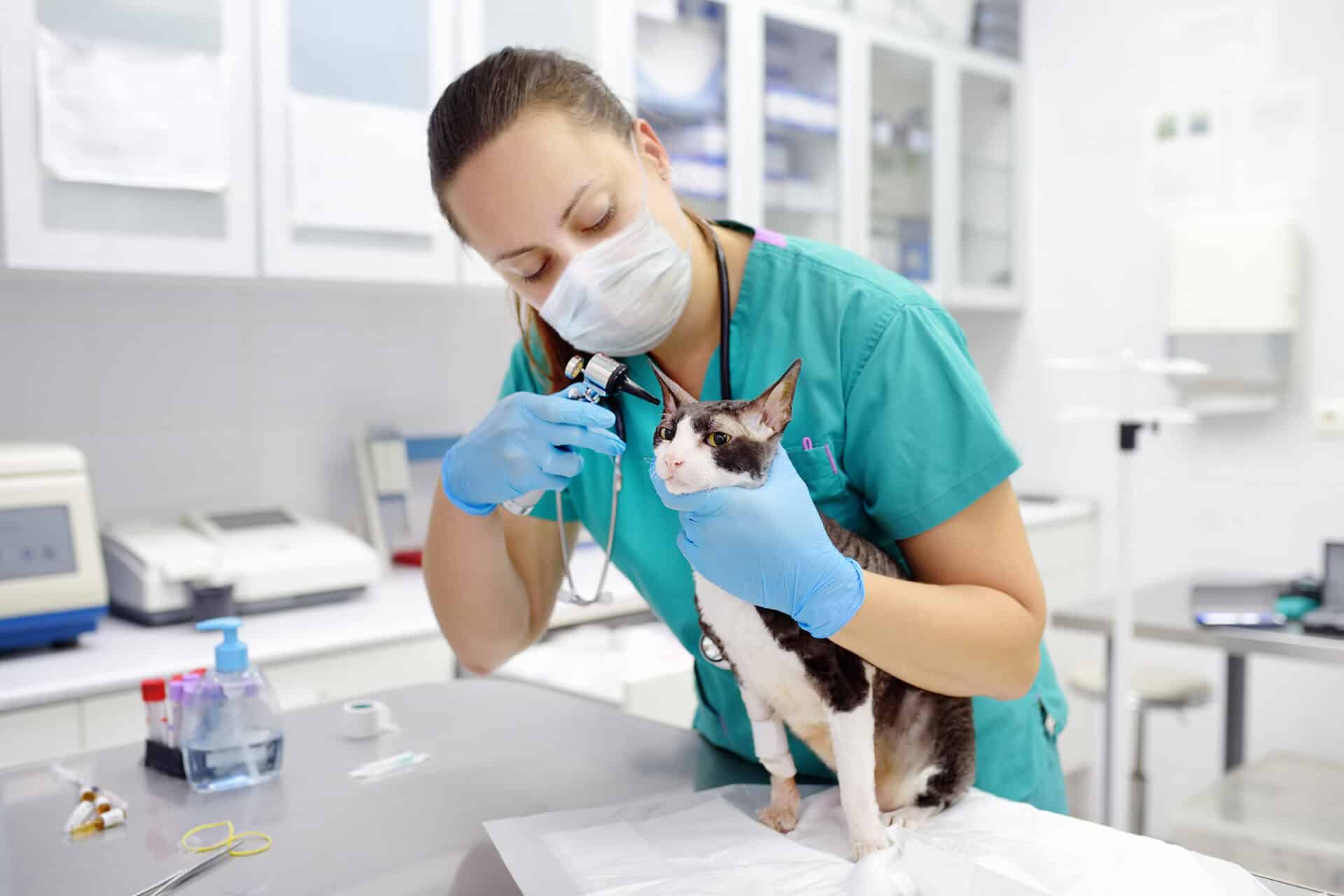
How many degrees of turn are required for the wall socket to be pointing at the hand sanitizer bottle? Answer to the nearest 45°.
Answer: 0° — it already faces it

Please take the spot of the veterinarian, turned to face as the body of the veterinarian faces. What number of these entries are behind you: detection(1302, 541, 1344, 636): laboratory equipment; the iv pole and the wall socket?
3

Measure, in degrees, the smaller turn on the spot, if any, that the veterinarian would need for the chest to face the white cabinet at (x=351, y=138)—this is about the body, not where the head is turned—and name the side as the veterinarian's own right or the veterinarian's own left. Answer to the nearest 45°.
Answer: approximately 90° to the veterinarian's own right

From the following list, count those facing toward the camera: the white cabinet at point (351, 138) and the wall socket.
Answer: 2

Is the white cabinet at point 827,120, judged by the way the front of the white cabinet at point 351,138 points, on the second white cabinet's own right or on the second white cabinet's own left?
on the second white cabinet's own left

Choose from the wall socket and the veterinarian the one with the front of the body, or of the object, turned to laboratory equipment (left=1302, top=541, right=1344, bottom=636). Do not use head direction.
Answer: the wall socket

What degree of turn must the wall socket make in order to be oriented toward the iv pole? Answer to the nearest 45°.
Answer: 0° — it already faces it

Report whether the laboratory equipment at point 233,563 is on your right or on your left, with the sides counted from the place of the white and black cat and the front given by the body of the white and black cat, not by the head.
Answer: on your right

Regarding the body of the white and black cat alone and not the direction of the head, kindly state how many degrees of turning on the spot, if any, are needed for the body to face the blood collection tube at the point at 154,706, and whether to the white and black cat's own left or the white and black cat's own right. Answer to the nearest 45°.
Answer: approximately 45° to the white and black cat's own right

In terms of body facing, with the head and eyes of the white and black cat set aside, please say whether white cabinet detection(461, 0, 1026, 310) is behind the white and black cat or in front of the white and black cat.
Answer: behind
